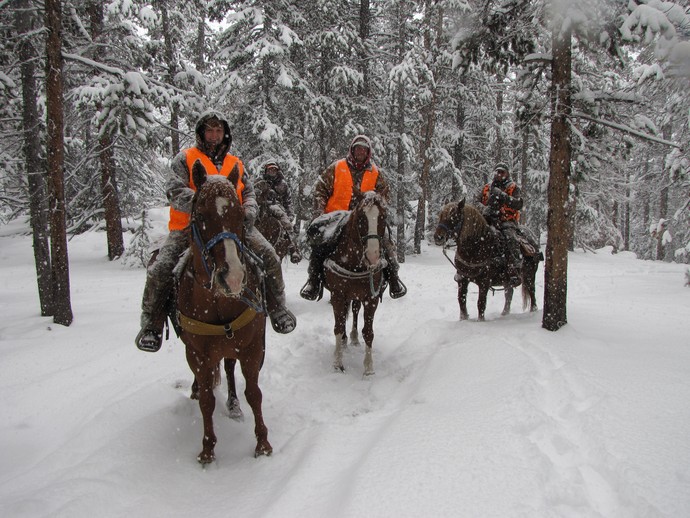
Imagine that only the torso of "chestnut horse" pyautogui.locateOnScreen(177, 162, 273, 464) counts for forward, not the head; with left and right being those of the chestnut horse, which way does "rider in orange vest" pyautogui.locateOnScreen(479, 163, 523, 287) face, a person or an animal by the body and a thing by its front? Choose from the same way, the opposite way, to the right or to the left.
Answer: to the right

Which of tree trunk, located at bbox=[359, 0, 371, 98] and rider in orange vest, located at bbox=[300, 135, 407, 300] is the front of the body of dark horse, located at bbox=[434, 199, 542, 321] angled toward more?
the rider in orange vest

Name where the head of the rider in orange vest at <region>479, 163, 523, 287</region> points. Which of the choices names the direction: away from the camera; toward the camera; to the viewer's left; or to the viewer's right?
toward the camera

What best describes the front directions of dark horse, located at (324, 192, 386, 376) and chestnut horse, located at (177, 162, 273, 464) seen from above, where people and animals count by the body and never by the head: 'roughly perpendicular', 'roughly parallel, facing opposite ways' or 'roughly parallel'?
roughly parallel

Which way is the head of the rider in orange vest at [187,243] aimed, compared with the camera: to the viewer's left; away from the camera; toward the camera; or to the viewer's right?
toward the camera

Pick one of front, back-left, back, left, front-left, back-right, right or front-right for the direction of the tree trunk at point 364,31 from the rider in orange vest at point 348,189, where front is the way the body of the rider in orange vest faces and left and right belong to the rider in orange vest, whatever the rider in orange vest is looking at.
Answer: back

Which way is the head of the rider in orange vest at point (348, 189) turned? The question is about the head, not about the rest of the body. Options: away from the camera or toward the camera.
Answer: toward the camera

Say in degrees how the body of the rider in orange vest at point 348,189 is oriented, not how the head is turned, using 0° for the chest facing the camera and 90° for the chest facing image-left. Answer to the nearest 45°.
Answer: approximately 0°

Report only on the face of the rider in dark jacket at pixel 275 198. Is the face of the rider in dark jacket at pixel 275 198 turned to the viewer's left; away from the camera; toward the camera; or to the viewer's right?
toward the camera

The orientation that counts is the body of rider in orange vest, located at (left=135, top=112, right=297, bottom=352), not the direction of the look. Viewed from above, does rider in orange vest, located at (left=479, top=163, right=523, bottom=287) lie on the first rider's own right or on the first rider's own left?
on the first rider's own left

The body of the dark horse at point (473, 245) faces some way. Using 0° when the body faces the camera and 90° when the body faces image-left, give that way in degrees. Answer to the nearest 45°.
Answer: approximately 45°

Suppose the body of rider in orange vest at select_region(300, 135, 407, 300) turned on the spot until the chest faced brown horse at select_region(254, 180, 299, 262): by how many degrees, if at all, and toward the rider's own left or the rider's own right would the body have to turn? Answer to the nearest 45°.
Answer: approximately 135° to the rider's own right

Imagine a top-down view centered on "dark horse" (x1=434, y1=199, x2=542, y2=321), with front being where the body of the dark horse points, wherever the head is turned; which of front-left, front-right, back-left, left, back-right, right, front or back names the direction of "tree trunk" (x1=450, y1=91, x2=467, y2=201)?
back-right

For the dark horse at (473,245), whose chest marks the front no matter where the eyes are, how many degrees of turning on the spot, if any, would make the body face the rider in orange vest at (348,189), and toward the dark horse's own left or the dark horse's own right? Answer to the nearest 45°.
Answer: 0° — it already faces them

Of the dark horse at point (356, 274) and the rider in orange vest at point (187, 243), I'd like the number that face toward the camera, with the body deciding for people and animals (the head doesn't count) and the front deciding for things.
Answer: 2

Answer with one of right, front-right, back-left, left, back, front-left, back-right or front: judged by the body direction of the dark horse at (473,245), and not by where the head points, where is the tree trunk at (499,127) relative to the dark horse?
back-right

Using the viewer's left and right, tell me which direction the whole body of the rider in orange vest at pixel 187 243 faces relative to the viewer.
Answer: facing the viewer

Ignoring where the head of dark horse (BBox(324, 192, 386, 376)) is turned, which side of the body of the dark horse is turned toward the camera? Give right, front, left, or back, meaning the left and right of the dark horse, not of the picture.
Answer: front
